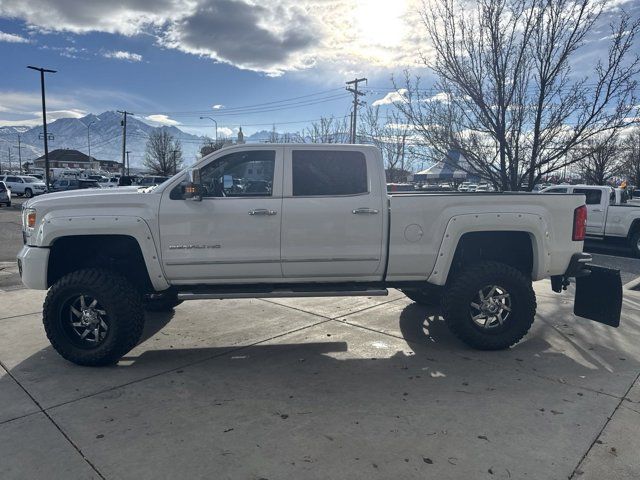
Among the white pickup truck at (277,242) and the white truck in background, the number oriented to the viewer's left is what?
2

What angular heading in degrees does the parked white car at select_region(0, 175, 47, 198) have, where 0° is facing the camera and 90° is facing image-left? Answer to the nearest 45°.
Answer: approximately 315°

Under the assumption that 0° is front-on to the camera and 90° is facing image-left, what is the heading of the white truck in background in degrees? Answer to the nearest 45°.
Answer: approximately 90°

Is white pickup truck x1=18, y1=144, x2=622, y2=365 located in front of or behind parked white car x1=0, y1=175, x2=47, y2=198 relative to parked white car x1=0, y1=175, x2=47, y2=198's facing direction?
in front

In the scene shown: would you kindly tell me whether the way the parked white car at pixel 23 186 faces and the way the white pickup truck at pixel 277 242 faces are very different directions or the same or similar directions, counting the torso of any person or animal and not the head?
very different directions

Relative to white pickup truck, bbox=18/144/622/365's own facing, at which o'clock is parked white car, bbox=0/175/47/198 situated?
The parked white car is roughly at 2 o'clock from the white pickup truck.

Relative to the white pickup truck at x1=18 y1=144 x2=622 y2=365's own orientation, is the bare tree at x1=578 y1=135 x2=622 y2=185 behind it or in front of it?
behind

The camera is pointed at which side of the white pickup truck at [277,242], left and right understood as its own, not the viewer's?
left

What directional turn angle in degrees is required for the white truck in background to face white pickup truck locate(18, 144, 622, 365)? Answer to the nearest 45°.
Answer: approximately 90° to its left
